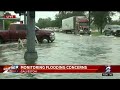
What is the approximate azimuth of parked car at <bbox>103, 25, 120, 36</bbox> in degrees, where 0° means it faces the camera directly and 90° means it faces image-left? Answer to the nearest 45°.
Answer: approximately 45°
